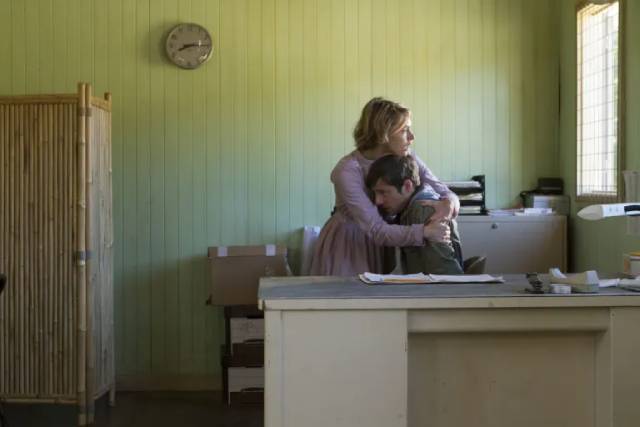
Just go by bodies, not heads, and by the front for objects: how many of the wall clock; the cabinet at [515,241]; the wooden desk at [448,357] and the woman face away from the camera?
1

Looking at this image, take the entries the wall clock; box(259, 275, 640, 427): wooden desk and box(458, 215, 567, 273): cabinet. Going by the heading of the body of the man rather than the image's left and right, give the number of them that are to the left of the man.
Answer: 1

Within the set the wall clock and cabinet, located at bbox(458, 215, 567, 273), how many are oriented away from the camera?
0

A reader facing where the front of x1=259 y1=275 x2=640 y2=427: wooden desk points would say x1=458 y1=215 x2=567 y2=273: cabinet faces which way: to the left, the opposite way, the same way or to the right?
the opposite way

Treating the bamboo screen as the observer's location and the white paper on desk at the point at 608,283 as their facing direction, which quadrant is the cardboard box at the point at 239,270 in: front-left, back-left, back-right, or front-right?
front-left

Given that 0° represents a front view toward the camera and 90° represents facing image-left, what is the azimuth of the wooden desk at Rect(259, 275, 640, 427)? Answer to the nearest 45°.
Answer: approximately 180°

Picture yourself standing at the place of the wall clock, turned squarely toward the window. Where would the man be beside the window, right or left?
right

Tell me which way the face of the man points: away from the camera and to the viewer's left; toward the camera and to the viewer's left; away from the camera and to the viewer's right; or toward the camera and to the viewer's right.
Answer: toward the camera and to the viewer's left

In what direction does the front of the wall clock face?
toward the camera
